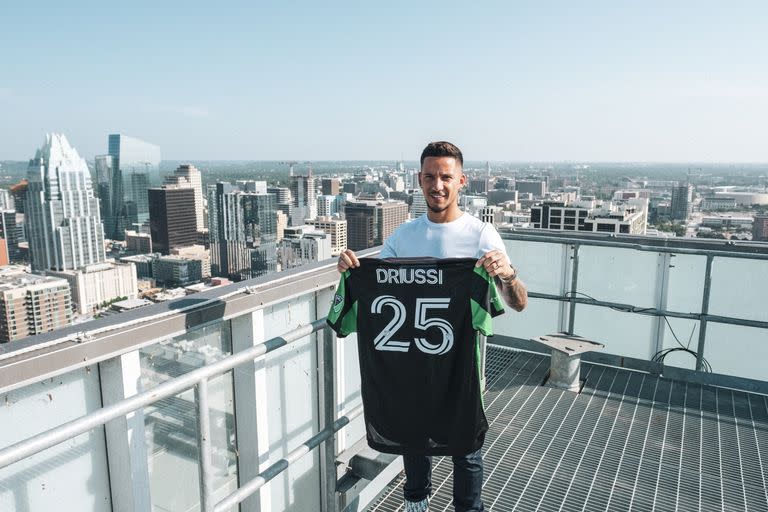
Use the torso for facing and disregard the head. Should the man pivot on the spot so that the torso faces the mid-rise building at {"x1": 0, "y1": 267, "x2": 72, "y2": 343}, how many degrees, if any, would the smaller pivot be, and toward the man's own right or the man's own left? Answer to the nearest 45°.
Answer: approximately 135° to the man's own right

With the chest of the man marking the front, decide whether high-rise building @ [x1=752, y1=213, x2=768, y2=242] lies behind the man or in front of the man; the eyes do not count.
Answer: behind

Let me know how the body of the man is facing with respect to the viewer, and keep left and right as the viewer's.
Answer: facing the viewer

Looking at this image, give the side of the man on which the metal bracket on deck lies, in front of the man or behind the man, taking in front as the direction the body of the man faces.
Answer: behind
